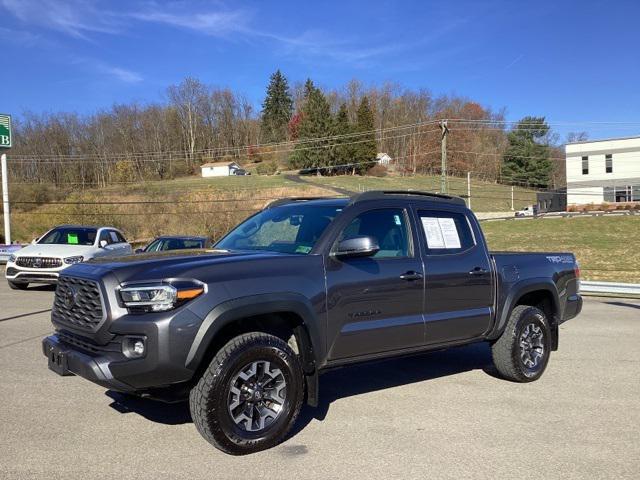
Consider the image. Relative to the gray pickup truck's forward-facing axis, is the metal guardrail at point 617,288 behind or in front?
behind

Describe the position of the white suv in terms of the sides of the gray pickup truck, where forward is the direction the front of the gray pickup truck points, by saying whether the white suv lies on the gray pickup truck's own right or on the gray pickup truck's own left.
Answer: on the gray pickup truck's own right

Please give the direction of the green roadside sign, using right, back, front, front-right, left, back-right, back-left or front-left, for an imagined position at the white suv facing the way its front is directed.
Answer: back-right

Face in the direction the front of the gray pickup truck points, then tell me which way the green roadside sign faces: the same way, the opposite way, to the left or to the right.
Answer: to the left

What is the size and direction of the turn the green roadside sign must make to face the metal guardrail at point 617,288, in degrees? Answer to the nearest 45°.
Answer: approximately 45° to its left

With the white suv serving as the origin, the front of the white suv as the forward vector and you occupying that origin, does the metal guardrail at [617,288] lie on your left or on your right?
on your left

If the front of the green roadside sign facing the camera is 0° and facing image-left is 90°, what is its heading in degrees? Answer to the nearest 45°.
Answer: approximately 0°

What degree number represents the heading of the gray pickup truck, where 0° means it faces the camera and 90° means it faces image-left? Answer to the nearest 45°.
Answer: approximately 45°
